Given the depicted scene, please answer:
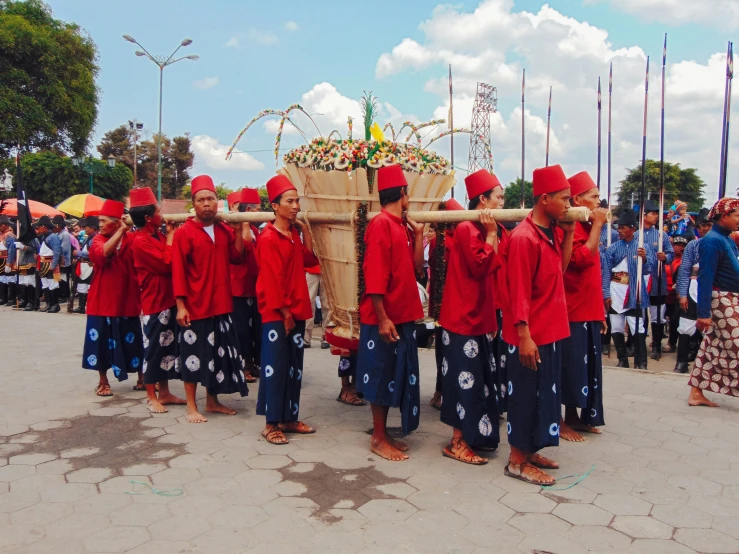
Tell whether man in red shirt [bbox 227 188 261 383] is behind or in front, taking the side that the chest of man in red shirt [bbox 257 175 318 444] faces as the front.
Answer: behind

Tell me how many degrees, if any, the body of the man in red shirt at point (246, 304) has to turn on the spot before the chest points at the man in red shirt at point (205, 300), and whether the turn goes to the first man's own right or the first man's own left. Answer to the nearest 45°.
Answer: approximately 90° to the first man's own right

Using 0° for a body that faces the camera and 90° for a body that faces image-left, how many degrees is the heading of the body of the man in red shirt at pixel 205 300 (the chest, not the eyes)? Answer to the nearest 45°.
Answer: approximately 315°

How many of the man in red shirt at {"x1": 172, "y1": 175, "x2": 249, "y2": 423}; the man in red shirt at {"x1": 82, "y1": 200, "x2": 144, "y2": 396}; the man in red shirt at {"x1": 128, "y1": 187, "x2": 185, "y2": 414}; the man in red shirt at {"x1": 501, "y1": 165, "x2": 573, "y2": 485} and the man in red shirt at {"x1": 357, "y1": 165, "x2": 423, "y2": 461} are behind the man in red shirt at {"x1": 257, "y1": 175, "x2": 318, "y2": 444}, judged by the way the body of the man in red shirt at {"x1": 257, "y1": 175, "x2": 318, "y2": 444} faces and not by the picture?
3
